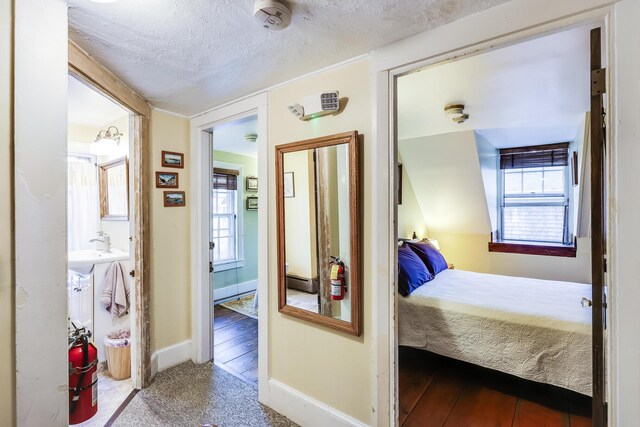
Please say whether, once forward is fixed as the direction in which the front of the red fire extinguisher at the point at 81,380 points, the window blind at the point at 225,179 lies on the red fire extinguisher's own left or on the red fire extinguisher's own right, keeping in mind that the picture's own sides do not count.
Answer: on the red fire extinguisher's own left

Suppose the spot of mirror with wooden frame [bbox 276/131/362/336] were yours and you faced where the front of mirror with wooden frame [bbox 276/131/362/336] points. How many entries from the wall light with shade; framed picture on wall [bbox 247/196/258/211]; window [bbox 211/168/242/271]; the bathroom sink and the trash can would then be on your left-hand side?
0

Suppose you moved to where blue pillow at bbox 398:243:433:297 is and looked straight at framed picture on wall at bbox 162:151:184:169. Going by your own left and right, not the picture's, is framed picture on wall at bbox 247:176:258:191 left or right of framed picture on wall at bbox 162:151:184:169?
right

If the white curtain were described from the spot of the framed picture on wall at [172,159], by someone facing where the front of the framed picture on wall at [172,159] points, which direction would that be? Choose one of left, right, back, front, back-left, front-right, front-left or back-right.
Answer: back

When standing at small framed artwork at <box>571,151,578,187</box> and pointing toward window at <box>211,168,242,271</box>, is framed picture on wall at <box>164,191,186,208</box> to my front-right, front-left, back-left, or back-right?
front-left

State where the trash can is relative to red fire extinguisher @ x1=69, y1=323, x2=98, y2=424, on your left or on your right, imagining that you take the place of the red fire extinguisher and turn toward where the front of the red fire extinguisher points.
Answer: on your left

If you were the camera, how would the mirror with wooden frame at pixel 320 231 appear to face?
facing the viewer and to the left of the viewer

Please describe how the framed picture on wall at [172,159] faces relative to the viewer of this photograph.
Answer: facing the viewer and to the right of the viewer

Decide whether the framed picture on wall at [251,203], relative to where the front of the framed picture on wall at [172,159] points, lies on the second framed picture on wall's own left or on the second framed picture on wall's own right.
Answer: on the second framed picture on wall's own left

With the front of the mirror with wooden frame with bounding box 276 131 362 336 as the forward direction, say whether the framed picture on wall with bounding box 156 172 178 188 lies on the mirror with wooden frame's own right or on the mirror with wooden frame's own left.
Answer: on the mirror with wooden frame's own right

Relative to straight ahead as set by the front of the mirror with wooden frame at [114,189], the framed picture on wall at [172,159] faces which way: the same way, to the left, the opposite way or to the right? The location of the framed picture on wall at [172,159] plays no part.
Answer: to the left
